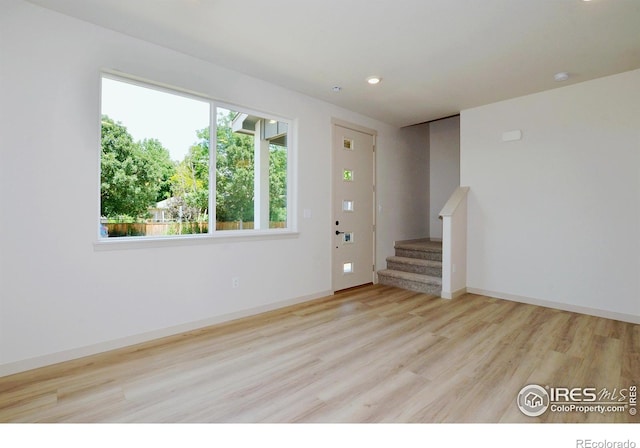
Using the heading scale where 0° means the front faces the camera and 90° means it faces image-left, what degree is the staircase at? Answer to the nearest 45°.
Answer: approximately 45°

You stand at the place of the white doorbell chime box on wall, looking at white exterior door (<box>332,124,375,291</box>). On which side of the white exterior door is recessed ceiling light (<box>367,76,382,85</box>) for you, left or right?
left

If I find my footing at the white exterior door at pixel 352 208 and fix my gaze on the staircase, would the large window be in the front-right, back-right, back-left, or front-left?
back-right

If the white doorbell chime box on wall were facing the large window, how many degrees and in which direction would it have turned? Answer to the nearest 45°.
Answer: approximately 45° to its right
